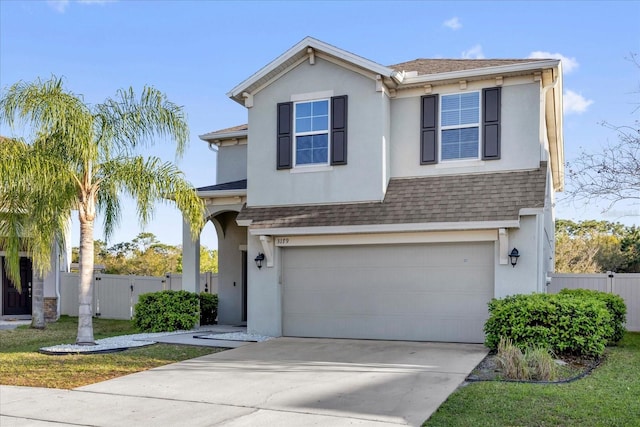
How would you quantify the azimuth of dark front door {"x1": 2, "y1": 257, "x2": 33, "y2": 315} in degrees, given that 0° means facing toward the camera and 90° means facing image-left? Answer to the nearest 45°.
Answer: approximately 0°

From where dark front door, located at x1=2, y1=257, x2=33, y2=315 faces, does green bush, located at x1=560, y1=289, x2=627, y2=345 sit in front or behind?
in front

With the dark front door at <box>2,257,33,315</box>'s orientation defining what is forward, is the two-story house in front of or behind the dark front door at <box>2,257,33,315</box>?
in front

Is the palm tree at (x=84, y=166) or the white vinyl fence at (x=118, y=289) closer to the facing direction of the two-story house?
the palm tree

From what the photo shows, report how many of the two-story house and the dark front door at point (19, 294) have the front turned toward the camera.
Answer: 2
